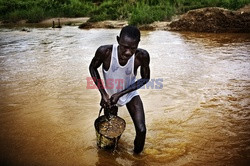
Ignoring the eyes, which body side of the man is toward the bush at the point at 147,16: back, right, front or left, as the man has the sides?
back

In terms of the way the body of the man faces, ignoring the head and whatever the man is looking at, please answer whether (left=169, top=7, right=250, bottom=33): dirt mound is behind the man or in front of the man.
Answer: behind

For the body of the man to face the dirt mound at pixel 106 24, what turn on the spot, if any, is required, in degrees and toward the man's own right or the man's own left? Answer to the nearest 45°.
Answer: approximately 180°

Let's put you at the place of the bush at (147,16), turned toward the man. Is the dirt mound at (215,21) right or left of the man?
left

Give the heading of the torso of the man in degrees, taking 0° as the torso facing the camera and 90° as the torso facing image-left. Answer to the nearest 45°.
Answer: approximately 0°

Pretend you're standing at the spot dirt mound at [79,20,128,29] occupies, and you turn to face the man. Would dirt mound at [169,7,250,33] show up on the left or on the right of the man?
left
